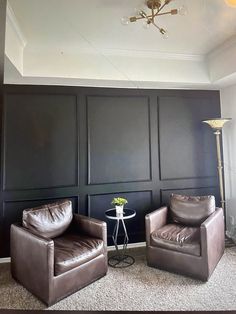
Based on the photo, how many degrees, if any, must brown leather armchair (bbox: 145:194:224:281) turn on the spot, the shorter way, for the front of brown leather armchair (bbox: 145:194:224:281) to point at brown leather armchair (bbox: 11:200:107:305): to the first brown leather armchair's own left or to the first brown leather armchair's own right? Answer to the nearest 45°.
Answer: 0° — it already faces it

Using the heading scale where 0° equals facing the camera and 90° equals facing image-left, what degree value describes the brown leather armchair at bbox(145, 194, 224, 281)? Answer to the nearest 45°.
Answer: approximately 45°

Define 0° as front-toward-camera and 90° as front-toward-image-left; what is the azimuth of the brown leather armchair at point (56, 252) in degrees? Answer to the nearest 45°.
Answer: approximately 315°

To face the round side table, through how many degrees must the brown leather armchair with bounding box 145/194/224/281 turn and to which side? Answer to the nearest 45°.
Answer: approximately 45° to its right

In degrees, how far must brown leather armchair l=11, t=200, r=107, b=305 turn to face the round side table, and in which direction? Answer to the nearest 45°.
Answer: approximately 90° to its left
